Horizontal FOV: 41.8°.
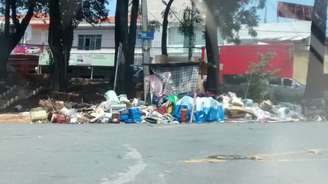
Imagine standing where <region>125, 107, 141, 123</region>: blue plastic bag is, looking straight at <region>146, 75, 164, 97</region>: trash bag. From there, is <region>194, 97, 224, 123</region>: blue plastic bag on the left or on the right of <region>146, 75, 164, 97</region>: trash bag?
right

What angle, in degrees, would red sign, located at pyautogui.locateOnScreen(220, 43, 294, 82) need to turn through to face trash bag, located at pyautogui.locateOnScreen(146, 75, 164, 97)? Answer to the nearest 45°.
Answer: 0° — it already faces it

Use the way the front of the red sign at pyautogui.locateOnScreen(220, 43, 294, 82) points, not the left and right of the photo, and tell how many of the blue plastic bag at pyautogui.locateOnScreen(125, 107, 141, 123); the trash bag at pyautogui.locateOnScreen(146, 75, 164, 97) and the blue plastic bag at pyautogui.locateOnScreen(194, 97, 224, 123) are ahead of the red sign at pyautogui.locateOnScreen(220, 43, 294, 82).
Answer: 3

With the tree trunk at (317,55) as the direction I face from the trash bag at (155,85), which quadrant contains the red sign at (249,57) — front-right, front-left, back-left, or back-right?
front-left

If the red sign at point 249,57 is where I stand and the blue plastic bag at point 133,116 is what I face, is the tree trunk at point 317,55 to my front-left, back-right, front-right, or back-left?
front-left

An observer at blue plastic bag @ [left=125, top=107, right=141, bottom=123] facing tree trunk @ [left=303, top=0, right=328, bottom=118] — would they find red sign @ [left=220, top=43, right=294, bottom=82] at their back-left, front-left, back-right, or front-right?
front-left

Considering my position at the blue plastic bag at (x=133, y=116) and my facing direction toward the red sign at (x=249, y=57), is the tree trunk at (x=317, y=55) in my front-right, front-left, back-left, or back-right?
front-right

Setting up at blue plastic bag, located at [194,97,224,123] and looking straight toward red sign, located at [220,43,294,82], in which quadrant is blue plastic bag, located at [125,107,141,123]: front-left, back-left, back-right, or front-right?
back-left

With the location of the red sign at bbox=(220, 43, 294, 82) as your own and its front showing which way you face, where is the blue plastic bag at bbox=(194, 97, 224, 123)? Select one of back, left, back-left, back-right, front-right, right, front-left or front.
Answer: front

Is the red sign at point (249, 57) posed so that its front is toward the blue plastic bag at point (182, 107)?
yes

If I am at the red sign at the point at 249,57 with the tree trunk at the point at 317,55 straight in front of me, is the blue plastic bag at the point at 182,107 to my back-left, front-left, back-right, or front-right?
front-right

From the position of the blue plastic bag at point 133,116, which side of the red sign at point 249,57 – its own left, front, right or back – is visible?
front

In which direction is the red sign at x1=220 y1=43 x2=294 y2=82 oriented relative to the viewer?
toward the camera

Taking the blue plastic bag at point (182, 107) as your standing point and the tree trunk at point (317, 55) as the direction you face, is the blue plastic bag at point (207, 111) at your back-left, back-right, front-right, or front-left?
front-right

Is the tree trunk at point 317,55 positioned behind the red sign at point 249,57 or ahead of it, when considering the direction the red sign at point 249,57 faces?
ahead
